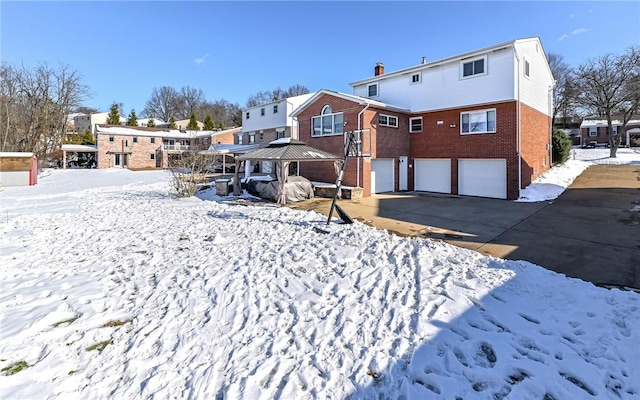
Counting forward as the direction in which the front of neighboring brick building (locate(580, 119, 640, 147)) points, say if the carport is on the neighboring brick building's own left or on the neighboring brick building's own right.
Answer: on the neighboring brick building's own right

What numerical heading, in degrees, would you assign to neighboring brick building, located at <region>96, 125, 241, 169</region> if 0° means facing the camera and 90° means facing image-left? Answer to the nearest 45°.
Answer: approximately 0°

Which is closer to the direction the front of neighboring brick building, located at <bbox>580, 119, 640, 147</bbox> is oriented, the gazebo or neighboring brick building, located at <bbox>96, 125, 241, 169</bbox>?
the gazebo

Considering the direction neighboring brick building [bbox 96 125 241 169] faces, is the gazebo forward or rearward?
forward

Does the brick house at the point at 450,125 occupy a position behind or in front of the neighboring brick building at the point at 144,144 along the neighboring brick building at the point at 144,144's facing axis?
in front

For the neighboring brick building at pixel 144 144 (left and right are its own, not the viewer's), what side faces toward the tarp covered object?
front

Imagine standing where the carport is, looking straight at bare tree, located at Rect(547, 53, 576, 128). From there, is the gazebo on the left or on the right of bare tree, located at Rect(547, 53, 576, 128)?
right
